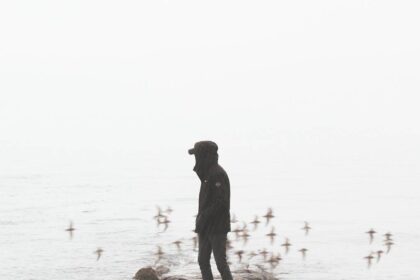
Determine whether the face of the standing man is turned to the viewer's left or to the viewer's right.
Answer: to the viewer's left

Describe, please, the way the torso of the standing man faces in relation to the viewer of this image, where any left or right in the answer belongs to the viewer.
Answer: facing to the left of the viewer
